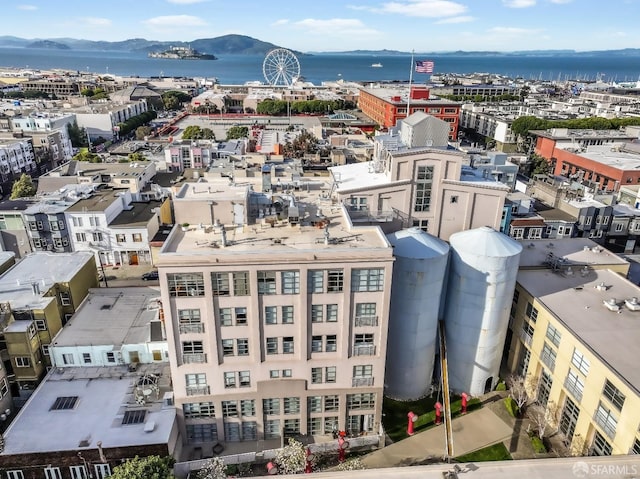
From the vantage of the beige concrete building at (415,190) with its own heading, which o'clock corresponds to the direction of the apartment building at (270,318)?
The apartment building is roughly at 1 o'clock from the beige concrete building.

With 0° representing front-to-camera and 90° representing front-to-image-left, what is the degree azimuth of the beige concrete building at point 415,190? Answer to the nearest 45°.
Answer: approximately 0°

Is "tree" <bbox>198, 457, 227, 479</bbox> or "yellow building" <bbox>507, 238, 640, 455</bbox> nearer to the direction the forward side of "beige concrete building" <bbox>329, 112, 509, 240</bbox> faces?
the tree

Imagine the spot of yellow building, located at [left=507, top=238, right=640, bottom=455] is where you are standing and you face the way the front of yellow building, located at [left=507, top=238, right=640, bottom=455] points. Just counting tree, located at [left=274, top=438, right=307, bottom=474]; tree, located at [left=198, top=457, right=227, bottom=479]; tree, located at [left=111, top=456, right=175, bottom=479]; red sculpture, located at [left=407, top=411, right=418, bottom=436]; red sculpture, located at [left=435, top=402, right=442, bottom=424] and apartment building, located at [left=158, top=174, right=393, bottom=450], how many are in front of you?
6

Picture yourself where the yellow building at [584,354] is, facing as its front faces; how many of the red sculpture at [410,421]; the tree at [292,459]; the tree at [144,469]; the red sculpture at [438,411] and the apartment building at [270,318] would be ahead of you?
5

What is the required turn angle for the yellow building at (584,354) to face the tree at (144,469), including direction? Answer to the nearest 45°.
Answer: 0° — it already faces it

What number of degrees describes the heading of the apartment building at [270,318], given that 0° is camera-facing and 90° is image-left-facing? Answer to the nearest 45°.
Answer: approximately 0°

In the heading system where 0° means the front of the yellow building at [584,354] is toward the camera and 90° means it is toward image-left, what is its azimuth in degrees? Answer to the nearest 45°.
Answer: approximately 45°

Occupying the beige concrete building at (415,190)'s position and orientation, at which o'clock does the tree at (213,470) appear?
The tree is roughly at 1 o'clock from the beige concrete building.

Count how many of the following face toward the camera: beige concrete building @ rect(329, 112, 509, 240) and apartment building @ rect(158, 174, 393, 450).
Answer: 2

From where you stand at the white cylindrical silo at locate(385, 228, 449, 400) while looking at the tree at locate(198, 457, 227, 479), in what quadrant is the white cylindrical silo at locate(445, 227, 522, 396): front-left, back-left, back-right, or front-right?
back-left
